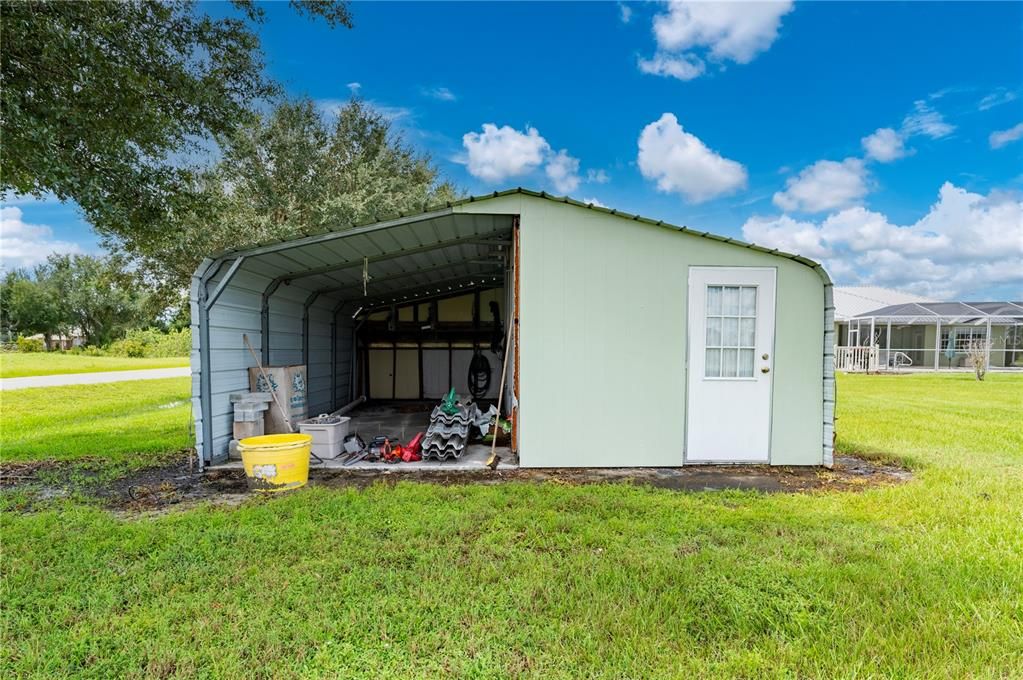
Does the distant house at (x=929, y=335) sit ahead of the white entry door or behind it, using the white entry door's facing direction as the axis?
behind

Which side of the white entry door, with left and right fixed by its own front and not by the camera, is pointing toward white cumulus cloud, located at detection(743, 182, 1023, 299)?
back

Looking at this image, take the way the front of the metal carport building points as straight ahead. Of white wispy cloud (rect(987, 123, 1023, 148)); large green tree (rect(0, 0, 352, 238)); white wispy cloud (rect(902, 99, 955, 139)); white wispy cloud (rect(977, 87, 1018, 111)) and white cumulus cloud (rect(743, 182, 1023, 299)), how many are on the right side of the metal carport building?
1

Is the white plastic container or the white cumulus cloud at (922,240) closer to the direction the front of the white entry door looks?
the white plastic container

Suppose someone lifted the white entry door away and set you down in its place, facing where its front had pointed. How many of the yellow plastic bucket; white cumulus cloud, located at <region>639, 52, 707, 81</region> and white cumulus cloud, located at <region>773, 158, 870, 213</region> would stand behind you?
2

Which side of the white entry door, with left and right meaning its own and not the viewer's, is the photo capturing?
front
